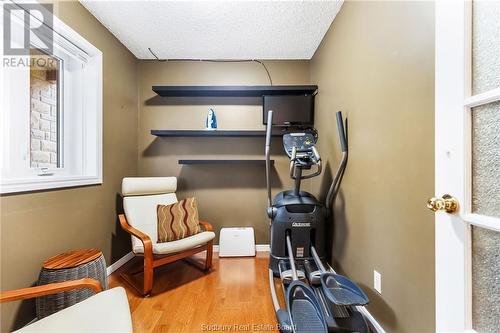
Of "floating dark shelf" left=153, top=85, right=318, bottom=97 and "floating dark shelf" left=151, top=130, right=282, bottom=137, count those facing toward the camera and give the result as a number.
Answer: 2

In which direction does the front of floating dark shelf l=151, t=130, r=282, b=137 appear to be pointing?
toward the camera

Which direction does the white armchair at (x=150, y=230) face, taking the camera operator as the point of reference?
facing the viewer and to the right of the viewer

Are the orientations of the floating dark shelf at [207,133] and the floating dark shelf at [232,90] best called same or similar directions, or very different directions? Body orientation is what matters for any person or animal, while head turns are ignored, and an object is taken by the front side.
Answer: same or similar directions

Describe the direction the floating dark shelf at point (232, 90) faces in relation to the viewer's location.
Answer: facing the viewer

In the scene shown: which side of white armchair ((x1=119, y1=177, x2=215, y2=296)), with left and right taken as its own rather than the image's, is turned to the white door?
front

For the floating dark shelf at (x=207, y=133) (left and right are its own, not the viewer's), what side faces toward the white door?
front
